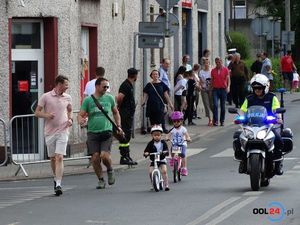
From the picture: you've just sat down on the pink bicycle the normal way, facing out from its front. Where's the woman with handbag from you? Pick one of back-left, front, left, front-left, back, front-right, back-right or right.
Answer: back

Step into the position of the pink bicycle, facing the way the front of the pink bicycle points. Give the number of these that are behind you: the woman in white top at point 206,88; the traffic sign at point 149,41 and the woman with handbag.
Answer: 3

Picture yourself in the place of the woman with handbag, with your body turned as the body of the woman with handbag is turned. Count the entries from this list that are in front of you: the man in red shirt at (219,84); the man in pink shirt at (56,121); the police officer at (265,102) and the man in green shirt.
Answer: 3

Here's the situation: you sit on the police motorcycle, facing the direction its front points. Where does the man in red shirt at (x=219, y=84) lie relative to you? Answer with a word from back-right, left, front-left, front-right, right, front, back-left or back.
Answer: back

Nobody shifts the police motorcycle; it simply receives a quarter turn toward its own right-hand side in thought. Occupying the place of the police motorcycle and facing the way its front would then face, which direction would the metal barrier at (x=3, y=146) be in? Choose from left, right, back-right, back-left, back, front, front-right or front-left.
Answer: front-right

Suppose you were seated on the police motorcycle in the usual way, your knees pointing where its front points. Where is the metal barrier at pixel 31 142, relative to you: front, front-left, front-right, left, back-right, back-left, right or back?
back-right
